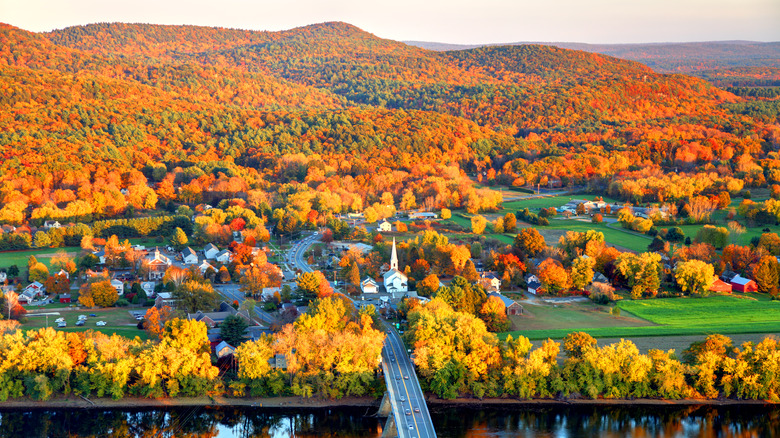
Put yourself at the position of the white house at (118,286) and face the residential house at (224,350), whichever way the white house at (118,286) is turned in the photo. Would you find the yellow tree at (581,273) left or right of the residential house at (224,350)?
left

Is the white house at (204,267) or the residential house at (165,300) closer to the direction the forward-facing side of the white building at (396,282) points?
the residential house

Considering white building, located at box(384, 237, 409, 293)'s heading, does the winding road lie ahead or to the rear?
ahead

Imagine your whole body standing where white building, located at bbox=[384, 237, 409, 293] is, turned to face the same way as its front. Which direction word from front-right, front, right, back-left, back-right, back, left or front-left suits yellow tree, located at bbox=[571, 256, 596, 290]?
left

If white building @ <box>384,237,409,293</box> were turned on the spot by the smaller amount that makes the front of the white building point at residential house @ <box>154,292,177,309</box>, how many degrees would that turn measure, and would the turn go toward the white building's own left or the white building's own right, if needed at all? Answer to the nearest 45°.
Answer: approximately 90° to the white building's own right

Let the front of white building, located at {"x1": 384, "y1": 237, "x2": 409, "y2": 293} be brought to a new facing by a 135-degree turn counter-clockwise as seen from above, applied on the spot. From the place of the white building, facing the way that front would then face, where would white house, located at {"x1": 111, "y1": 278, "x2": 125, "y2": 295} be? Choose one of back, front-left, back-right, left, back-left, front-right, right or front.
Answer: back-left

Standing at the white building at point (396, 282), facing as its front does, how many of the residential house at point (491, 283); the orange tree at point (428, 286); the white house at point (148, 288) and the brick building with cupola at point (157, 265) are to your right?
2

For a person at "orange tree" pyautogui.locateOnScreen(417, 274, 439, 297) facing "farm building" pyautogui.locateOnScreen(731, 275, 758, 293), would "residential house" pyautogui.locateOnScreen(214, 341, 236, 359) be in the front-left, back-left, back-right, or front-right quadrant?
back-right

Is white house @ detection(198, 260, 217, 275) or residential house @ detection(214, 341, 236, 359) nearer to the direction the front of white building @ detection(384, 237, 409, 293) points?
the residential house

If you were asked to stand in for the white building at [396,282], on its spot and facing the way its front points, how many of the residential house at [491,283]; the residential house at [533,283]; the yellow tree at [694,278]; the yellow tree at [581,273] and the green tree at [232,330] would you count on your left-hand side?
4

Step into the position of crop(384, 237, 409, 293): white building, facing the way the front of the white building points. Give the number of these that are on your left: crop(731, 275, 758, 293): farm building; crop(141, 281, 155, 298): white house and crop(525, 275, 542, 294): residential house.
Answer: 2

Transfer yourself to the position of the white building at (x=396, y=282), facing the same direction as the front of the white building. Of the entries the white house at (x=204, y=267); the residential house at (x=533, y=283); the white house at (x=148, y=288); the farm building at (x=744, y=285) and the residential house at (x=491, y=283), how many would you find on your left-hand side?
3
